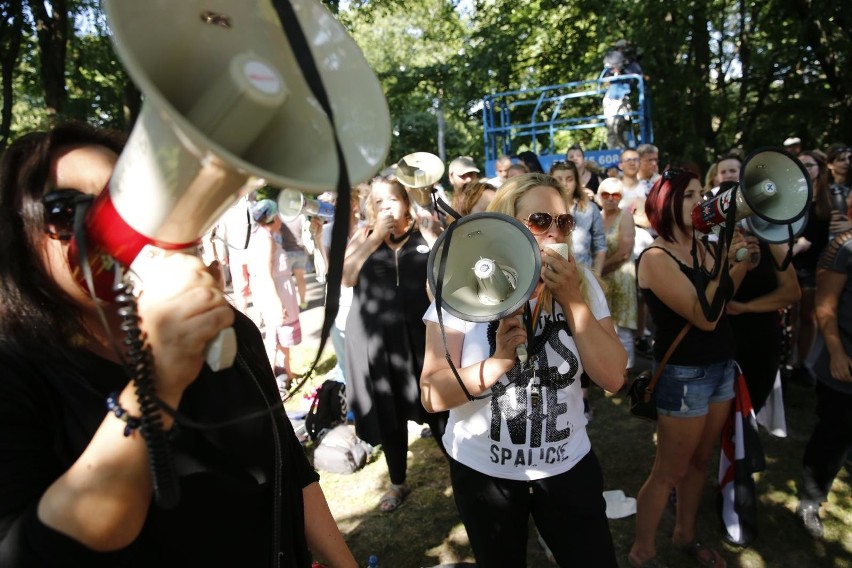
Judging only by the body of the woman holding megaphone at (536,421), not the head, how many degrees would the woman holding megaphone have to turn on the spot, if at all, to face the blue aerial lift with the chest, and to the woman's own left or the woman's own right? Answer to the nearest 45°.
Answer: approximately 180°

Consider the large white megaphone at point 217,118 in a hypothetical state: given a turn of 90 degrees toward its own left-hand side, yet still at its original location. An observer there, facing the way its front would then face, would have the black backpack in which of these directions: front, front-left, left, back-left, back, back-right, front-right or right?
front-left

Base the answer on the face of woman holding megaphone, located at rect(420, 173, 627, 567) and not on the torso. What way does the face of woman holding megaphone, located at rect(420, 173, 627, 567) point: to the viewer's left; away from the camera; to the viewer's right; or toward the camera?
toward the camera

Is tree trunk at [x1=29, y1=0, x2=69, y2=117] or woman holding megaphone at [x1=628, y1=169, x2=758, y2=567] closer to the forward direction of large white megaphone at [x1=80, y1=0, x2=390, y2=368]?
the woman holding megaphone

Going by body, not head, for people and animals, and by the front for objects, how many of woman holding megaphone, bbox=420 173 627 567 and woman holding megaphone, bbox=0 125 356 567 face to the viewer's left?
0

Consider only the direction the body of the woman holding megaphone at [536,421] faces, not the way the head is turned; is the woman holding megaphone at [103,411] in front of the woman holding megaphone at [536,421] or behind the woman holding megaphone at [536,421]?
in front

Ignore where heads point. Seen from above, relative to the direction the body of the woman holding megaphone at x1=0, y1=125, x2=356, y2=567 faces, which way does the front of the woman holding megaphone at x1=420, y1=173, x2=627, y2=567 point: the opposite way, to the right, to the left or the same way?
to the right

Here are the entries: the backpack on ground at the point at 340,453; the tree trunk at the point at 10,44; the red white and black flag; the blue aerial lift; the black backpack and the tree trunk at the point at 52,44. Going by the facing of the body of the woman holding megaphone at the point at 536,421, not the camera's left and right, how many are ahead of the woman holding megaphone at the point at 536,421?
0

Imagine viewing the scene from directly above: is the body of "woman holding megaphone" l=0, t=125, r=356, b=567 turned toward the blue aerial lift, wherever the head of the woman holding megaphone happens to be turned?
no

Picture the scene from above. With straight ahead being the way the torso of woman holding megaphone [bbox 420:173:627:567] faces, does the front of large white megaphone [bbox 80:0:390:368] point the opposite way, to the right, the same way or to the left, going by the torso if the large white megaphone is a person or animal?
to the left

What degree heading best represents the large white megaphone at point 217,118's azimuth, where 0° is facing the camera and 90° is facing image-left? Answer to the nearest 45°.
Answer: approximately 315°

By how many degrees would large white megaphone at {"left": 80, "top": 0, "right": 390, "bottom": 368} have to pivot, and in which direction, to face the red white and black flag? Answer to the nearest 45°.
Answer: approximately 90° to its left

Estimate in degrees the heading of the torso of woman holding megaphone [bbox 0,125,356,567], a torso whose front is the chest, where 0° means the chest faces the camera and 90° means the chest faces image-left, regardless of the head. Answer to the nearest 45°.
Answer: approximately 315°

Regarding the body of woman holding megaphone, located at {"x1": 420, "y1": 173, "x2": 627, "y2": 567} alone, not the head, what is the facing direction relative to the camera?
toward the camera
